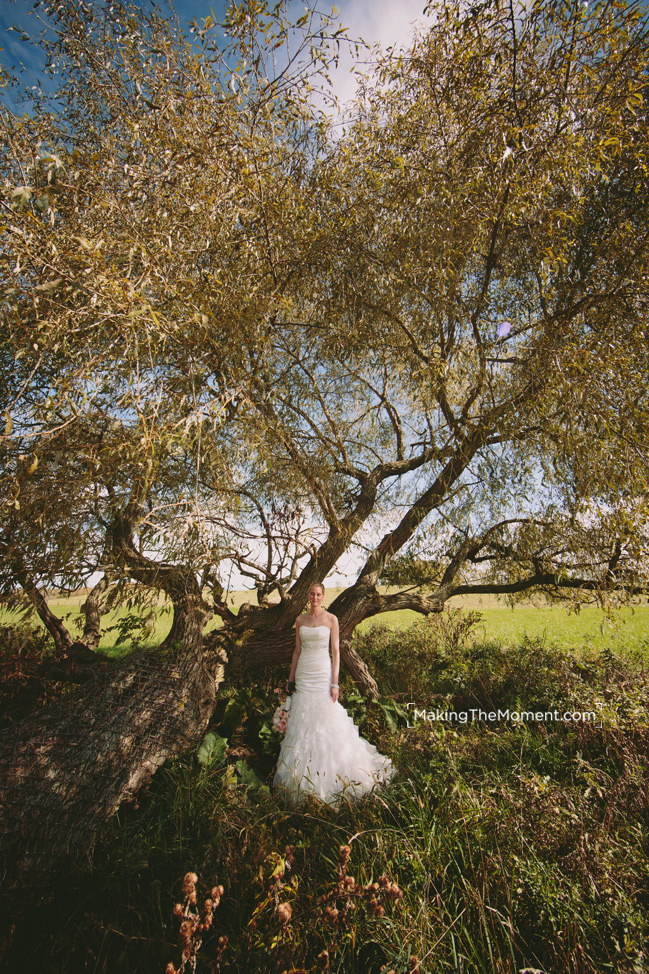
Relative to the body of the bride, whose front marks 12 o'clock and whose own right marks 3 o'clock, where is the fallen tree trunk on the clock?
The fallen tree trunk is roughly at 2 o'clock from the bride.

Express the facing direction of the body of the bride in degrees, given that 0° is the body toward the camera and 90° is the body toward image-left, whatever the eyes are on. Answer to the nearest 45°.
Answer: approximately 0°
